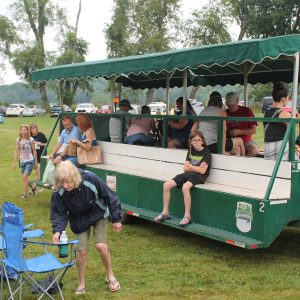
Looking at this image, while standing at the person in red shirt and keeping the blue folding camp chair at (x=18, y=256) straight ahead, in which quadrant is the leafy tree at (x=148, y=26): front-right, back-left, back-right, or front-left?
back-right

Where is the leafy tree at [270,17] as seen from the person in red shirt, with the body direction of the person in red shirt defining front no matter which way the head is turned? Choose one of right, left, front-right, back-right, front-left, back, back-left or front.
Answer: back-right

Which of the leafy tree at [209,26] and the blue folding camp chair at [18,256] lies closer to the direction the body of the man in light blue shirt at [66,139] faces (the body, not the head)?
the blue folding camp chair

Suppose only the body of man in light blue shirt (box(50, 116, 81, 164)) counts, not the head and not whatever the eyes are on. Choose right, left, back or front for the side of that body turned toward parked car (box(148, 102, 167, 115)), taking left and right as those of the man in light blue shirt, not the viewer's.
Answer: back

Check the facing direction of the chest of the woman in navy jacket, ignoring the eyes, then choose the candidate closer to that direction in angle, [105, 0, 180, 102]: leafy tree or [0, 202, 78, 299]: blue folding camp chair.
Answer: the blue folding camp chair
